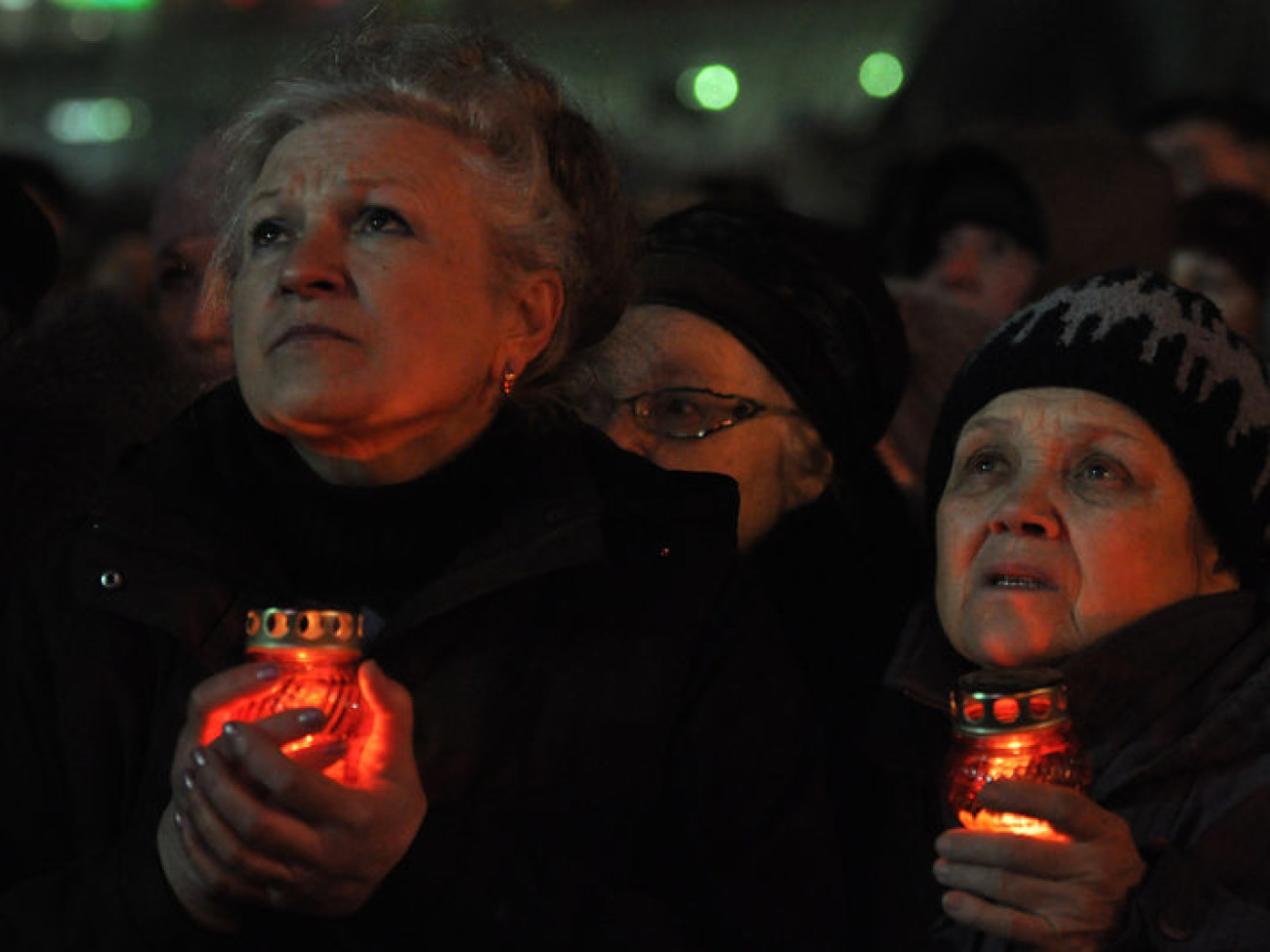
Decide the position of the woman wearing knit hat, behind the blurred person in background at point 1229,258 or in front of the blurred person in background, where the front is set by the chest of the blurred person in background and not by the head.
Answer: in front

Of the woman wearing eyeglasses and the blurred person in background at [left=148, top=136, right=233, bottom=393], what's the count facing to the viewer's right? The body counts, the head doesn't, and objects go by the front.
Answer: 0

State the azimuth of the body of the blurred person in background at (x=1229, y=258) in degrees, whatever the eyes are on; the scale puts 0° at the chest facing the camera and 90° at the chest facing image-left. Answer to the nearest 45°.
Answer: approximately 45°

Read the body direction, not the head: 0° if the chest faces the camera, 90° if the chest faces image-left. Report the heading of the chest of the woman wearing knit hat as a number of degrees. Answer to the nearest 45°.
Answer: approximately 45°

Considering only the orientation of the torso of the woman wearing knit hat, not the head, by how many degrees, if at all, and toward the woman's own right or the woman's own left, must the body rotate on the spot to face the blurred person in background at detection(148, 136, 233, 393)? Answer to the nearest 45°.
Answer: approximately 90° to the woman's own right

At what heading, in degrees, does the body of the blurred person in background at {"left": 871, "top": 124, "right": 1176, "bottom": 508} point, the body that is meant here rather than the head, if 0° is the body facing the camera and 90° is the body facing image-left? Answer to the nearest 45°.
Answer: approximately 45°

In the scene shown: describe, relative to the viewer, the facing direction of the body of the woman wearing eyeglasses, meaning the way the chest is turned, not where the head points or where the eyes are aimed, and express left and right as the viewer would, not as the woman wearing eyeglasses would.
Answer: facing the viewer and to the left of the viewer
